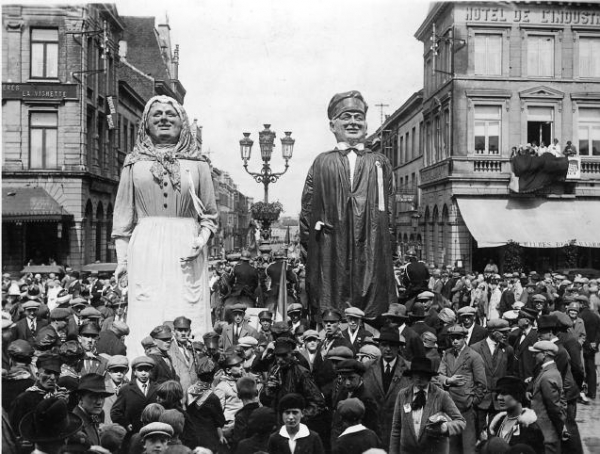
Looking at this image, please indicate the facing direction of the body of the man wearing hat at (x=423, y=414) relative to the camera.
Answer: toward the camera

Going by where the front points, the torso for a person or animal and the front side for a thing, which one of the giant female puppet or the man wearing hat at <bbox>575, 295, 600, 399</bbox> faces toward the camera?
the giant female puppet

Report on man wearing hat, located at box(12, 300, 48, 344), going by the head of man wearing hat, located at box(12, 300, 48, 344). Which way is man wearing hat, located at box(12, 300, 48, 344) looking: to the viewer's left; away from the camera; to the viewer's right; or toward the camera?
toward the camera

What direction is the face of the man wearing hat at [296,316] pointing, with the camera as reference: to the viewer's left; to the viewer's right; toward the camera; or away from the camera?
toward the camera

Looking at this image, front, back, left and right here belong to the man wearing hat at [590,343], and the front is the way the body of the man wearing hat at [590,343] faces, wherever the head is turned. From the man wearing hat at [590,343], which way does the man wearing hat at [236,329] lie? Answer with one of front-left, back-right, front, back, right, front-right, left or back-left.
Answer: front-left

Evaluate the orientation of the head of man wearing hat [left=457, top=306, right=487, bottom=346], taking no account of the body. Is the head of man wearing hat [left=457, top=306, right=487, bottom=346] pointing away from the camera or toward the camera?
toward the camera

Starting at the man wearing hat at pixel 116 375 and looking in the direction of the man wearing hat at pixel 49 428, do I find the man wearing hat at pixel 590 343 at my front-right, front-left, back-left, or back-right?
back-left

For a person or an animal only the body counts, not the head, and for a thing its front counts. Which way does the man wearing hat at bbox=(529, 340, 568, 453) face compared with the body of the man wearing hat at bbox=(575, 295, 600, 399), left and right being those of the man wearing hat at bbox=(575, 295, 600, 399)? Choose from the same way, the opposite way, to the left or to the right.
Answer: the same way

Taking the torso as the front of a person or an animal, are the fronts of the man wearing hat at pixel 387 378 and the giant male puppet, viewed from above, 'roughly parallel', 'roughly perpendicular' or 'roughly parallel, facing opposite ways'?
roughly parallel

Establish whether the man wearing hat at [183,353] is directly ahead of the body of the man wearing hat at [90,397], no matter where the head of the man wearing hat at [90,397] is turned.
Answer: no

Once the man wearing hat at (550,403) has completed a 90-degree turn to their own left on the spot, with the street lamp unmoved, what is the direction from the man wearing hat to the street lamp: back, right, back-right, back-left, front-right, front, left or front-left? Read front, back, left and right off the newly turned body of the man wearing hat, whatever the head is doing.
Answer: back-right

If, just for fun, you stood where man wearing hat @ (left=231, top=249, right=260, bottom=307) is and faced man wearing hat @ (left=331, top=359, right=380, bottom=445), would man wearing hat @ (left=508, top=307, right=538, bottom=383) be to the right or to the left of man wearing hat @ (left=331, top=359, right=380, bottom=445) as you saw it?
left

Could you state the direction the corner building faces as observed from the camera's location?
facing the viewer

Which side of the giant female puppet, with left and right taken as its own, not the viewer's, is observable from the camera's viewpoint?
front

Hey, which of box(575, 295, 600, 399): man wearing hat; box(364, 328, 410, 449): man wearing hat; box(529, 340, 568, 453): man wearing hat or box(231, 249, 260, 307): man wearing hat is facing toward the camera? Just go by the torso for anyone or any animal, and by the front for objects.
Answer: box(364, 328, 410, 449): man wearing hat

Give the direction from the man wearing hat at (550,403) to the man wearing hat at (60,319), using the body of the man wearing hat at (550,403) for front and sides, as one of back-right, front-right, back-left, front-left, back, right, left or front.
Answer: front
